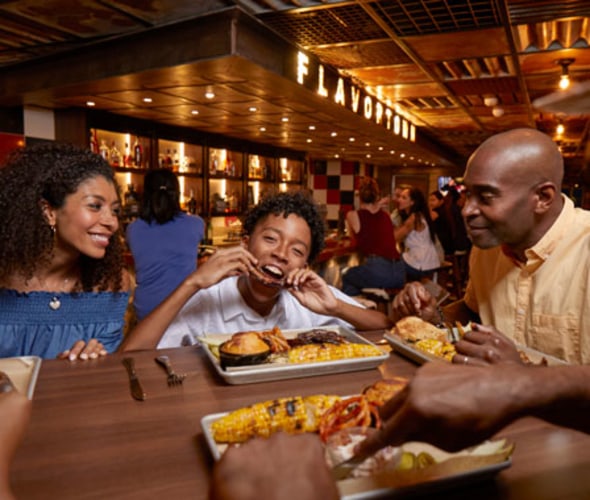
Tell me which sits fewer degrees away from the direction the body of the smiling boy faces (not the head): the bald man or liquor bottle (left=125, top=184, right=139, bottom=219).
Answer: the bald man

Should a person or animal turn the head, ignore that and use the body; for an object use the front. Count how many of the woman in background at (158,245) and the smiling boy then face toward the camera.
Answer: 1

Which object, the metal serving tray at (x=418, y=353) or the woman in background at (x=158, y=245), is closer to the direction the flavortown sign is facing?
the metal serving tray

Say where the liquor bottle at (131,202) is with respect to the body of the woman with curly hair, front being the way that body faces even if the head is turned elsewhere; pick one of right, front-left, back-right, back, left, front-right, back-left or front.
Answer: back-left

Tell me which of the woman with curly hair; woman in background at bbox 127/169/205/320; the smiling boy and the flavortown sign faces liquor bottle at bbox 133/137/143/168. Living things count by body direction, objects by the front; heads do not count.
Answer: the woman in background

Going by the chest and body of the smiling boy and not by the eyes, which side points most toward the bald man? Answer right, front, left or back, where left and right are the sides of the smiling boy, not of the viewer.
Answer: left

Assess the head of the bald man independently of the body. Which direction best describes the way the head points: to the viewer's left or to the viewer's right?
to the viewer's left

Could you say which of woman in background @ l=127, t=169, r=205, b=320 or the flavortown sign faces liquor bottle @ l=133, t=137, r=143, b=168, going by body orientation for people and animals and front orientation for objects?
the woman in background

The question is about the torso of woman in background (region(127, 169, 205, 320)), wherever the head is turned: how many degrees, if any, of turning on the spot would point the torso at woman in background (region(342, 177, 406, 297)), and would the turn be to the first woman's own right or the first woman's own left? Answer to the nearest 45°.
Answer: approximately 45° to the first woman's own right

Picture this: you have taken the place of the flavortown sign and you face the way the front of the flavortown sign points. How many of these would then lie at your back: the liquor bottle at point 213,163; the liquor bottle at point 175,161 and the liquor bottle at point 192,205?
3

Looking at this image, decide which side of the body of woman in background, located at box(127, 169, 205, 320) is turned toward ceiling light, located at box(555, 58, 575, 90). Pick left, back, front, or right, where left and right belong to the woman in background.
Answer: right

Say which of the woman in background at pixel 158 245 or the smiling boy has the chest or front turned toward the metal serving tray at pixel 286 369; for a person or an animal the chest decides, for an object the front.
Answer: the smiling boy

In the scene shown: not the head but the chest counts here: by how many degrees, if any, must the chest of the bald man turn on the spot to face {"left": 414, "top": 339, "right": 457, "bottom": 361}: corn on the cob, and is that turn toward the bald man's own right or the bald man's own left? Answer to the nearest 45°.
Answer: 0° — they already face it

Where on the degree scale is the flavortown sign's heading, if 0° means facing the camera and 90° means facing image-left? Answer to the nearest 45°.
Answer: approximately 315°

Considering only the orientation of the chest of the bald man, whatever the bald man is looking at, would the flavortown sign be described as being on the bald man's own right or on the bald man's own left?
on the bald man's own right

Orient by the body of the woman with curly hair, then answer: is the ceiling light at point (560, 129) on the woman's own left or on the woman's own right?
on the woman's own left

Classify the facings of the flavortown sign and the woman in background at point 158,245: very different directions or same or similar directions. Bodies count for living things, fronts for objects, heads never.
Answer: very different directions

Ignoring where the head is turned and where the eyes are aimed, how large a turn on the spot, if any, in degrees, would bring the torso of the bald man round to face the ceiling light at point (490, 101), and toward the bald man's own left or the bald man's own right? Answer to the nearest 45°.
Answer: approximately 135° to the bald man's own right
